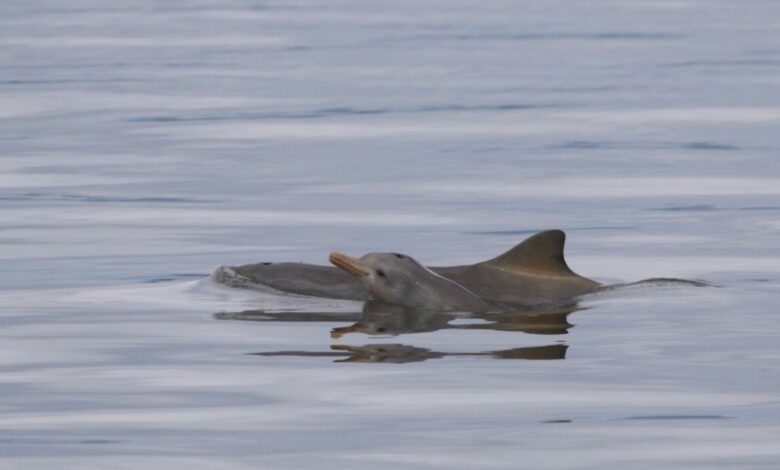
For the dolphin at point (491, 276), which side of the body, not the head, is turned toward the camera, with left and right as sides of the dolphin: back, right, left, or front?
left

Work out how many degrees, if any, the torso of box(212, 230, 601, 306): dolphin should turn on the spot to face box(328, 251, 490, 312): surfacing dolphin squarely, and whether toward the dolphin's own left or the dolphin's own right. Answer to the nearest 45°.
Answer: approximately 45° to the dolphin's own left

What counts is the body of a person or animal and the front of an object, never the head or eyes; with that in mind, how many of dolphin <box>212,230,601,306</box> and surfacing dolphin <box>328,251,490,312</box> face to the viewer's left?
2

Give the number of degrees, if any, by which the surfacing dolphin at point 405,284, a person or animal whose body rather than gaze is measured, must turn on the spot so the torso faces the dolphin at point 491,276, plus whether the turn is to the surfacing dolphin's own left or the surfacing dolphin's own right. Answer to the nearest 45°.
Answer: approximately 135° to the surfacing dolphin's own right

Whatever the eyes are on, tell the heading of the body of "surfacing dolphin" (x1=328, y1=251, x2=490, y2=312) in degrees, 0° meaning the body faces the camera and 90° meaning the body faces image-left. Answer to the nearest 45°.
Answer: approximately 90°
